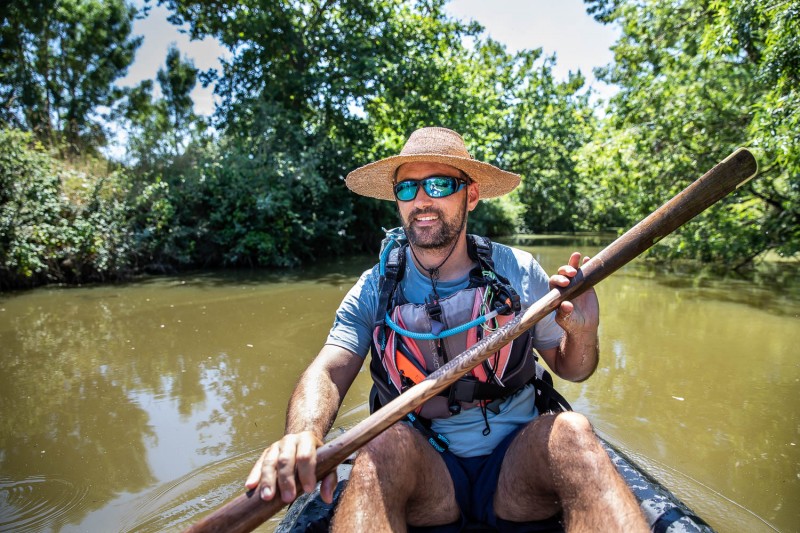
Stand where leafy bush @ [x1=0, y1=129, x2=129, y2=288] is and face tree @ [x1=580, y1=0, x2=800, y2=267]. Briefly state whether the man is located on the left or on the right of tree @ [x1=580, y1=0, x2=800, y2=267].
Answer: right

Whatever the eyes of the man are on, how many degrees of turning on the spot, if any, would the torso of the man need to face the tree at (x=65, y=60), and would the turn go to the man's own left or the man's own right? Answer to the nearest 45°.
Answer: approximately 135° to the man's own right

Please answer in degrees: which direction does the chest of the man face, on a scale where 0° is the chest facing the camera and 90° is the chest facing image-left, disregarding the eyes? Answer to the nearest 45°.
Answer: approximately 0°

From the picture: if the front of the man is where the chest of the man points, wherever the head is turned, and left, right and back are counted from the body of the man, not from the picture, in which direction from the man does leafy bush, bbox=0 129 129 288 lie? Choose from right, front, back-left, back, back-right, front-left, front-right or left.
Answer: back-right

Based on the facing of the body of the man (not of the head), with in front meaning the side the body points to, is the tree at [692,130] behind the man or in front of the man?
behind

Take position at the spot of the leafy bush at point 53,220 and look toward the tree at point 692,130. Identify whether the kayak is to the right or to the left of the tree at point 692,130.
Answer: right
